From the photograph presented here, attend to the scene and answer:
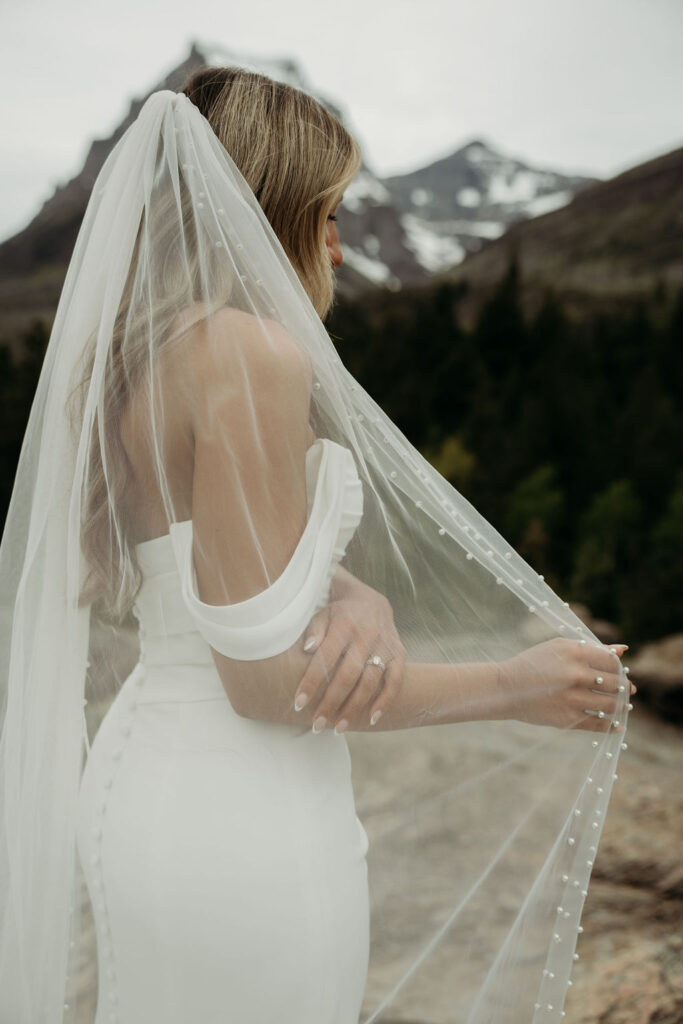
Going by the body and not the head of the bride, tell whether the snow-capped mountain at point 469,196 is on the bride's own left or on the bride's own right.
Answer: on the bride's own left

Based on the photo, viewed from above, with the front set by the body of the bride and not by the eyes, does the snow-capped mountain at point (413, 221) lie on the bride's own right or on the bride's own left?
on the bride's own left

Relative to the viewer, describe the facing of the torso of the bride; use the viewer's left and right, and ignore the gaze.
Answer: facing to the right of the viewer

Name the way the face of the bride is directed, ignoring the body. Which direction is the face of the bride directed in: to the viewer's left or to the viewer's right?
to the viewer's right
